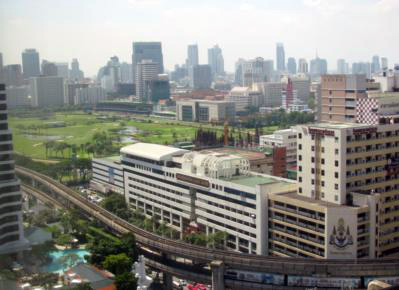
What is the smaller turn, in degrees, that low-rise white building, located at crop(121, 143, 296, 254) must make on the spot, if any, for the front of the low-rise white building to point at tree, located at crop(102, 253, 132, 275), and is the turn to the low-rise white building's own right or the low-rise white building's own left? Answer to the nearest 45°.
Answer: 0° — it already faces it

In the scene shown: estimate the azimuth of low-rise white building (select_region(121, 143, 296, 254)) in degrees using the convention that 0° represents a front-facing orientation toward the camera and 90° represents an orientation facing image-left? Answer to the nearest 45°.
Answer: approximately 45°

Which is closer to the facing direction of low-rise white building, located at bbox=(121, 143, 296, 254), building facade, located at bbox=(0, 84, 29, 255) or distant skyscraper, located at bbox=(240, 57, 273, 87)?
the building facade

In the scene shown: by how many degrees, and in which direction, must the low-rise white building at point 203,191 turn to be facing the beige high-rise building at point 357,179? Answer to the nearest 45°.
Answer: approximately 90° to its left

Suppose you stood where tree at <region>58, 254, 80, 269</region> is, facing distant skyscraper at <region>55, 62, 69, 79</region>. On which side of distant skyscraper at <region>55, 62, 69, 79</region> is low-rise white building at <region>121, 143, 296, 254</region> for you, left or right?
right

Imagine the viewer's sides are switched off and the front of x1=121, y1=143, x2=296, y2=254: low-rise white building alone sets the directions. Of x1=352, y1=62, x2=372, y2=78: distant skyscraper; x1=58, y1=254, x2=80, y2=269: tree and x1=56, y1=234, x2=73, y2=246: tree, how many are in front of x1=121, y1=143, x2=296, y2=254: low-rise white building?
2

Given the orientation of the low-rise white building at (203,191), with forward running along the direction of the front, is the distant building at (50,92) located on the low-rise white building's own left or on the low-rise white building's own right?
on the low-rise white building's own right

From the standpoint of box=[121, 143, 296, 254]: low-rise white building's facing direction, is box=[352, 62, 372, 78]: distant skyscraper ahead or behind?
behind

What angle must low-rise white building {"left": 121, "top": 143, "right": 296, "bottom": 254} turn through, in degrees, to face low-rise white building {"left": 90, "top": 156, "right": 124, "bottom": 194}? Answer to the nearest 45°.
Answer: approximately 90° to its right

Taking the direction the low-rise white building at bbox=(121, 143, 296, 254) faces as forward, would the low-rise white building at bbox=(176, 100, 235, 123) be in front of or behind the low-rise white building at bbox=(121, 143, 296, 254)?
behind

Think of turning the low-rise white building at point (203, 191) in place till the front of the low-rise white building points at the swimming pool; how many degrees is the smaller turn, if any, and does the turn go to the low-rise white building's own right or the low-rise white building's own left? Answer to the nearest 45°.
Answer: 0° — it already faces it

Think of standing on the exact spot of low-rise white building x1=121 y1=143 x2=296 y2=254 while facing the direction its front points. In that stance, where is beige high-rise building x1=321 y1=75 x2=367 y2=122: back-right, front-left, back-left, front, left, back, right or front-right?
back

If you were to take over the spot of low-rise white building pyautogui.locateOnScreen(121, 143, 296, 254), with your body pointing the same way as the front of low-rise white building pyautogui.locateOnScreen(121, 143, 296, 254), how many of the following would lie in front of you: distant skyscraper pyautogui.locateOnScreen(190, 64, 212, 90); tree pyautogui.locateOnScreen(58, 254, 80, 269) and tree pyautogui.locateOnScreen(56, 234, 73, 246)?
2

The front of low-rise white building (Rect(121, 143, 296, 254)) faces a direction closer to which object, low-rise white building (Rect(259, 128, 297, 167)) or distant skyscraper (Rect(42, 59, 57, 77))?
the distant skyscraper
